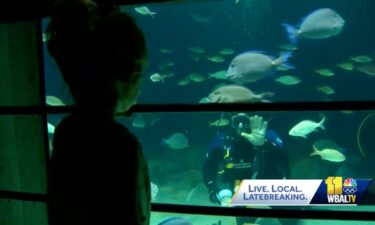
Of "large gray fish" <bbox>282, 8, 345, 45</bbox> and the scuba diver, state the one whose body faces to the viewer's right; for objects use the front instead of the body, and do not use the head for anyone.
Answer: the large gray fish

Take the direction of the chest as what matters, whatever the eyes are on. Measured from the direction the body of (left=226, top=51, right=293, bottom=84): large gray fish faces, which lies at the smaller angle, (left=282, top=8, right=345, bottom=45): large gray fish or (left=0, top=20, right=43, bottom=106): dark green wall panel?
the dark green wall panel

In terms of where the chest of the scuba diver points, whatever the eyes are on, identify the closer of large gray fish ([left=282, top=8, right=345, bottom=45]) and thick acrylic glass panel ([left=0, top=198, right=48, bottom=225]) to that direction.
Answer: the thick acrylic glass panel

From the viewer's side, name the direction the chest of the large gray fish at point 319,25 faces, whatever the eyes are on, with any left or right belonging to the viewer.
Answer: facing to the right of the viewer

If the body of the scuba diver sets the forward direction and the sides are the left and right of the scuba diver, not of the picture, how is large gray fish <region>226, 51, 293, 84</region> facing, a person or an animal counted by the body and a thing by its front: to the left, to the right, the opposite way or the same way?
to the right

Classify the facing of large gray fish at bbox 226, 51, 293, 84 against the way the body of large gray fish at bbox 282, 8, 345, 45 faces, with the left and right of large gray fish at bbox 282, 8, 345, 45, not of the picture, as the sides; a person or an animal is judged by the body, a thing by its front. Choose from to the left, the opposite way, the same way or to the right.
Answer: the opposite way

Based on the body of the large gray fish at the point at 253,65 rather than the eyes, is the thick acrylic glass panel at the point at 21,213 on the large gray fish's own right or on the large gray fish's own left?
on the large gray fish's own left

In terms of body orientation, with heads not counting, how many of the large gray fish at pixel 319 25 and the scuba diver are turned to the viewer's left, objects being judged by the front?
0

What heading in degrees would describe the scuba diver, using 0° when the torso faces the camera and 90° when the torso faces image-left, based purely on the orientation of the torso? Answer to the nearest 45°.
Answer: approximately 0°

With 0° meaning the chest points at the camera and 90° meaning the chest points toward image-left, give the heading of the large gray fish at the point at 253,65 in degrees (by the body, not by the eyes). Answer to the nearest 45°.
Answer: approximately 90°
